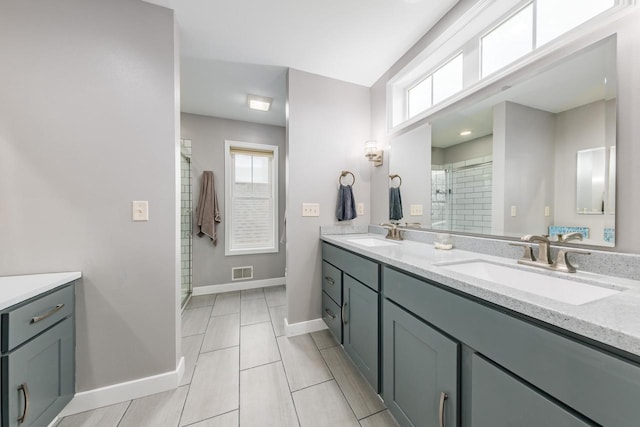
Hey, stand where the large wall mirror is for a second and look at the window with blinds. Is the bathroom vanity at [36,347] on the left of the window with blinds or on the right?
left

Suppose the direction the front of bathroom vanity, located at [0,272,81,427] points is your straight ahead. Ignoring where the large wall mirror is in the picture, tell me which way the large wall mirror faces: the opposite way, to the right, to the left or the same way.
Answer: the opposite way

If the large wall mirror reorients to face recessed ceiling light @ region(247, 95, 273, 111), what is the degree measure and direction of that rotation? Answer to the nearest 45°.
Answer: approximately 45° to its right

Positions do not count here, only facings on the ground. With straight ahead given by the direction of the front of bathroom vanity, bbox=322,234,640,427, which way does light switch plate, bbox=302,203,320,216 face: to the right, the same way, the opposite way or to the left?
to the left

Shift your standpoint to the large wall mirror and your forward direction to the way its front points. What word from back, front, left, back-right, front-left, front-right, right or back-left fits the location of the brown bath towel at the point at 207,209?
front-right

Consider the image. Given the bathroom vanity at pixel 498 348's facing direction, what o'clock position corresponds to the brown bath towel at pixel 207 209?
The brown bath towel is roughly at 2 o'clock from the bathroom vanity.

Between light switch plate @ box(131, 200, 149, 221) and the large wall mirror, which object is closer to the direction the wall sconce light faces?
the light switch plate

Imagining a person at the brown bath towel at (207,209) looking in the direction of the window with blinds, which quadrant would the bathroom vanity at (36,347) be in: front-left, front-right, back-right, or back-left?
back-right
